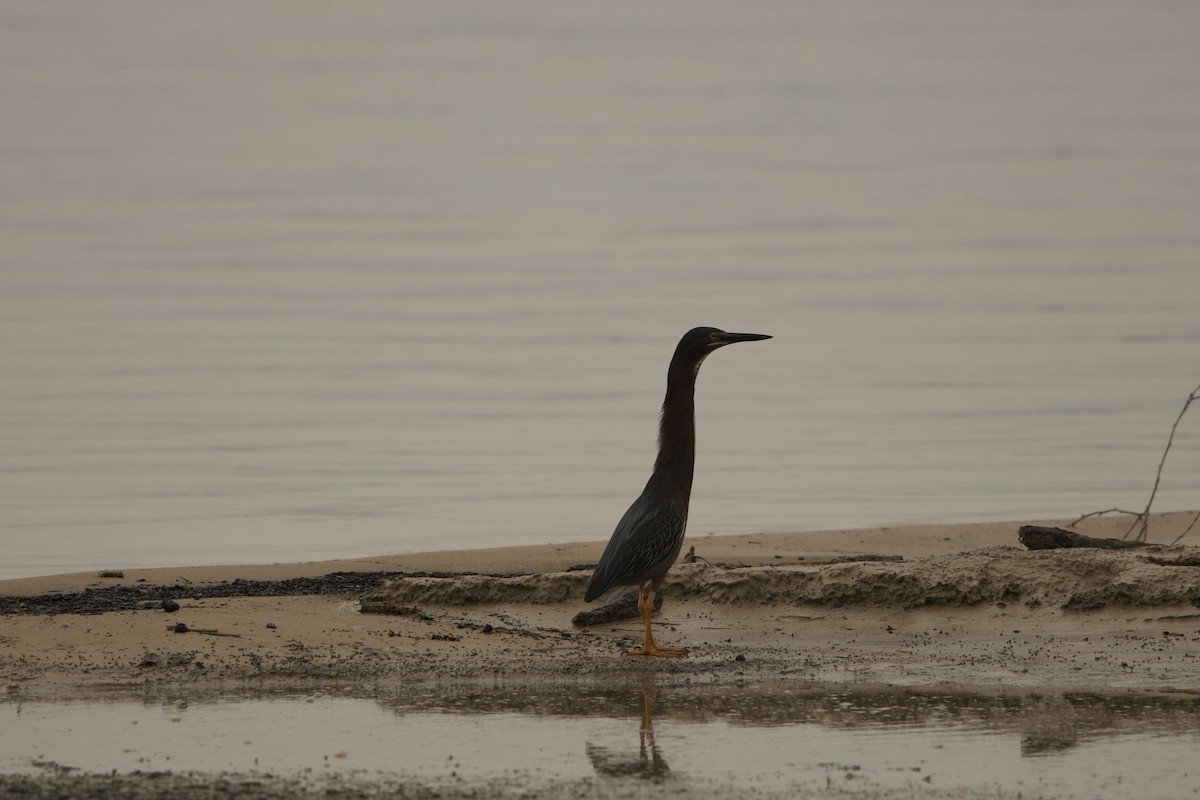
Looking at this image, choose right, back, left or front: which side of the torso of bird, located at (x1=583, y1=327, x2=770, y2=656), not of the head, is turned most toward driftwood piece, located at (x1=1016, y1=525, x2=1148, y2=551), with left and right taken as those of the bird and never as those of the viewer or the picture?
front

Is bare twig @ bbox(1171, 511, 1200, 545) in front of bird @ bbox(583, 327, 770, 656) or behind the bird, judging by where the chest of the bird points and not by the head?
in front

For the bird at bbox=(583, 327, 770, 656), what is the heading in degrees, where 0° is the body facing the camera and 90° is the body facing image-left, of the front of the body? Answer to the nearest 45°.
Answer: approximately 270°
